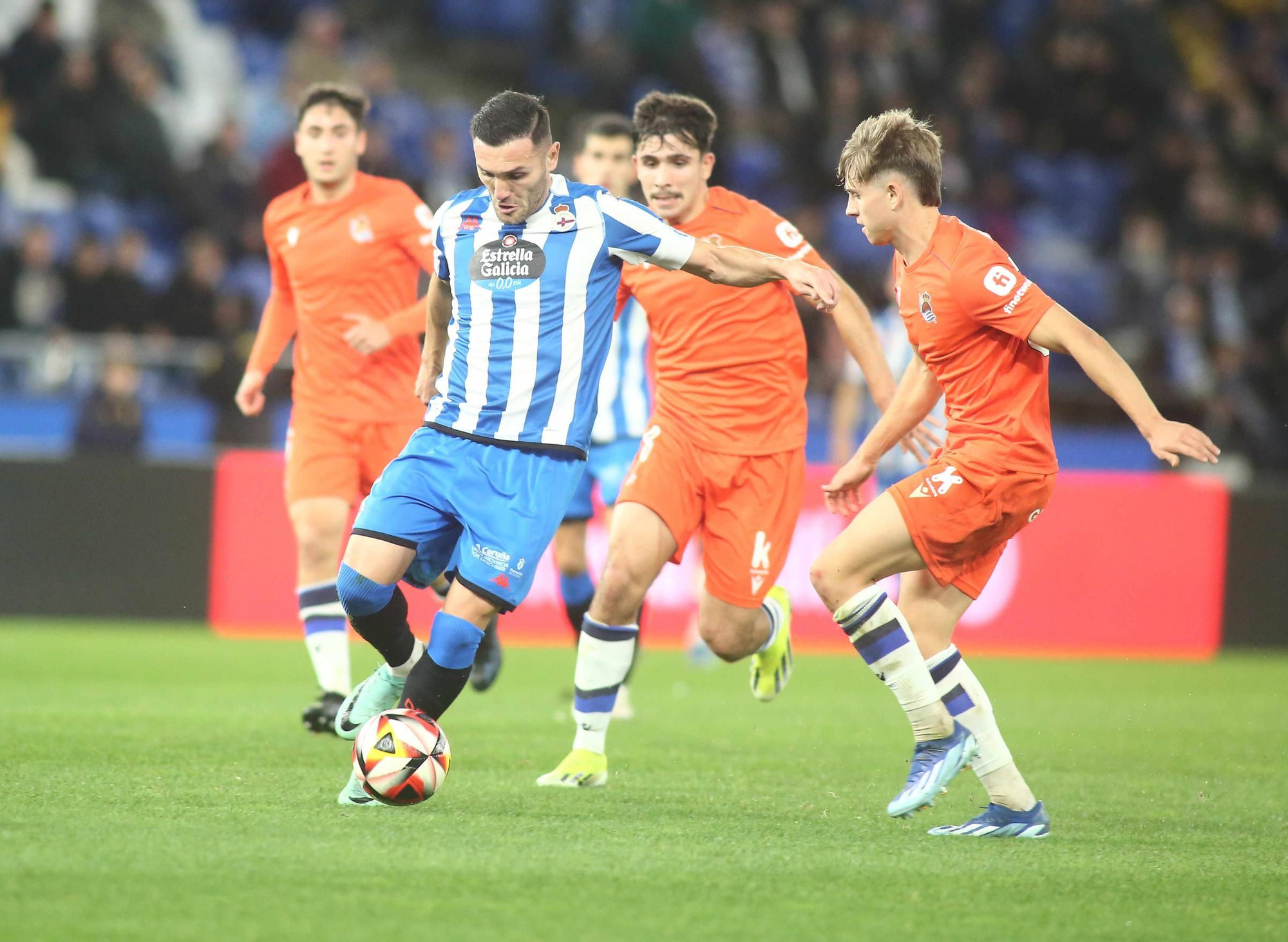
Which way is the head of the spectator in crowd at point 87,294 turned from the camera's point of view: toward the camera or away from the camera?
toward the camera

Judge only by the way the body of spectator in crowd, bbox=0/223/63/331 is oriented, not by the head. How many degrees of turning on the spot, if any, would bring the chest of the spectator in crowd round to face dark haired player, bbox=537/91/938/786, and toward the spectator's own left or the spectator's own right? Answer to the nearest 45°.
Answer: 0° — they already face them

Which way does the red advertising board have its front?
toward the camera

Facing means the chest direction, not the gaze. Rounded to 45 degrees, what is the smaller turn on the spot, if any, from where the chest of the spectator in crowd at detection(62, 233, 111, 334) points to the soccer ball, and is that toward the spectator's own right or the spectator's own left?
0° — they already face it

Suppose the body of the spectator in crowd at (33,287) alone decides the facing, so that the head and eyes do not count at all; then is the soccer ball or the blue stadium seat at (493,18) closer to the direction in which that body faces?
the soccer ball

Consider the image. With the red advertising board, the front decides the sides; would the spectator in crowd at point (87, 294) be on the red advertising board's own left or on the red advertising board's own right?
on the red advertising board's own right

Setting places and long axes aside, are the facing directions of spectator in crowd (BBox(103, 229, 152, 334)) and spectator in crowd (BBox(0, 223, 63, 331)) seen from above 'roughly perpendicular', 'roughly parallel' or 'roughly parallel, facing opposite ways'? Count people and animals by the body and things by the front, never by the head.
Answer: roughly parallel

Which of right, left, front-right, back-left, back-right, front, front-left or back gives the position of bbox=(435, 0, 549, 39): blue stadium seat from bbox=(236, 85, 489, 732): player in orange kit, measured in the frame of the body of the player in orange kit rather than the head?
back

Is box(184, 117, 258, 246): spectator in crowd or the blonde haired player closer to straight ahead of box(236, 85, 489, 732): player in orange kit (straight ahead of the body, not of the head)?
the blonde haired player

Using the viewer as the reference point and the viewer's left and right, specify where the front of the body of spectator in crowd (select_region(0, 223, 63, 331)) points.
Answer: facing the viewer

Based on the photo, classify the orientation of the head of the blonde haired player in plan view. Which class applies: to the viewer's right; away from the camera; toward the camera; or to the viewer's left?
to the viewer's left

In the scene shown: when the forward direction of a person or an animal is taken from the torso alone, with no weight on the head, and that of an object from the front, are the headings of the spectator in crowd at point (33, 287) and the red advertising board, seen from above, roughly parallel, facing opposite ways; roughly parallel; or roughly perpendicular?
roughly parallel

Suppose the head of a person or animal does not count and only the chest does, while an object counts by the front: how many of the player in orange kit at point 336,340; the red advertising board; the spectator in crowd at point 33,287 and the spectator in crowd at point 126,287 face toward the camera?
4
